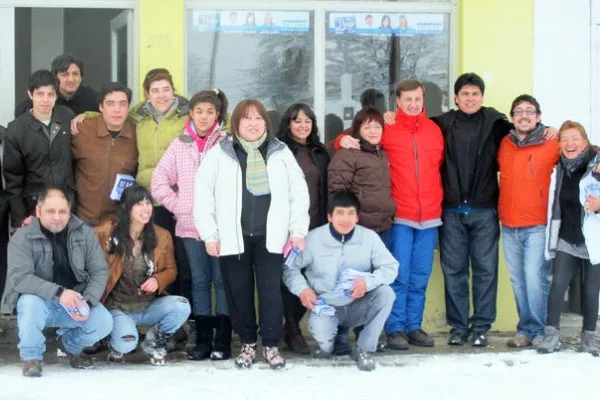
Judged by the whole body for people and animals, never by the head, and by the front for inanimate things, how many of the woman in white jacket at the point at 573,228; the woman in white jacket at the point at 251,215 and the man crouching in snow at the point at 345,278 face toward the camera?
3

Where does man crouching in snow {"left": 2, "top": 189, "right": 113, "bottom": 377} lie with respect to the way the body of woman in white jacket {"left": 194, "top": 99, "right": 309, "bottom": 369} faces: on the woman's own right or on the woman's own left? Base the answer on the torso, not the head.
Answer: on the woman's own right

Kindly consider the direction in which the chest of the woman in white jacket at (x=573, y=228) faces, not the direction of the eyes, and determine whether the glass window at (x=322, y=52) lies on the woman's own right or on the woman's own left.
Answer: on the woman's own right

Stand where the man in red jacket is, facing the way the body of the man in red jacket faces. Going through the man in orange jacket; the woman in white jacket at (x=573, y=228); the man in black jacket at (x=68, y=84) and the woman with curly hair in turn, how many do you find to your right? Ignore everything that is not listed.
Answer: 2

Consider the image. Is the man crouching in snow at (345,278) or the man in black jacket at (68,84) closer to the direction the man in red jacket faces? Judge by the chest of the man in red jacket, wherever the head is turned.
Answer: the man crouching in snow

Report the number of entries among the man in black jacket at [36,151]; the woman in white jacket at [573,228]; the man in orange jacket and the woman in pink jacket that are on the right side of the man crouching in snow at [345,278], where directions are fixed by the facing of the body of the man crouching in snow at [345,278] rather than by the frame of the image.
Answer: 2

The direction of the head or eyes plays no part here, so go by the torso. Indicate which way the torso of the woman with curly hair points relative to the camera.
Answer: toward the camera

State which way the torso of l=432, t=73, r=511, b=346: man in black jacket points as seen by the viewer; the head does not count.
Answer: toward the camera

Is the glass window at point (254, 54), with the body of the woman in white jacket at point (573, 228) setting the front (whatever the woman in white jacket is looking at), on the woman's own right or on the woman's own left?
on the woman's own right
